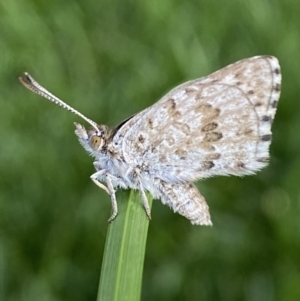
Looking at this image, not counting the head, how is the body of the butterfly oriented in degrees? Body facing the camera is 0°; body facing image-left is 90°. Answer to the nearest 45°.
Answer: approximately 90°
